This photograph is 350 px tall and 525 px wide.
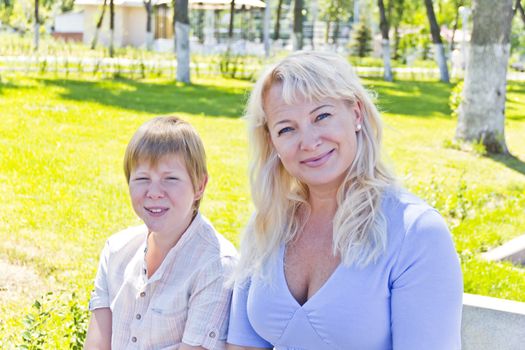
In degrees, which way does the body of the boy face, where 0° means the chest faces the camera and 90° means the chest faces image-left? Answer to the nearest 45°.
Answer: approximately 45°

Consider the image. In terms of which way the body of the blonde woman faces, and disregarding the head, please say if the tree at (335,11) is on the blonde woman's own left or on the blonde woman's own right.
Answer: on the blonde woman's own right

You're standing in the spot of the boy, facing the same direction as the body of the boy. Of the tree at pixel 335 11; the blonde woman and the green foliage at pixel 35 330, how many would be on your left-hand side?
1

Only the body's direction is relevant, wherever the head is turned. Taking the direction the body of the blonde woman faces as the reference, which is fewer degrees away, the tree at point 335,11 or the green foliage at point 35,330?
the green foliage

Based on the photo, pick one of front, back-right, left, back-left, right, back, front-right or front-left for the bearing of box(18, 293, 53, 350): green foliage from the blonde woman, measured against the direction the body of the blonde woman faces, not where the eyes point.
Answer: right

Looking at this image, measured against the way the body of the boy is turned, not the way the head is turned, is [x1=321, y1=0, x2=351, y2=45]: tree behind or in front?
behind

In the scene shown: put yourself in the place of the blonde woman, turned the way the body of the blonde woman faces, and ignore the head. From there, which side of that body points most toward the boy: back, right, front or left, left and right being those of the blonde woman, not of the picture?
right

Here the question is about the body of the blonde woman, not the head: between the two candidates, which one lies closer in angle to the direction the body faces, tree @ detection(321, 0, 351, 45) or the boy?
the boy

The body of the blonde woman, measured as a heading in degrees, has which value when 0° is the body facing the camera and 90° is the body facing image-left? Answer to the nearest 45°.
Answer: approximately 45°

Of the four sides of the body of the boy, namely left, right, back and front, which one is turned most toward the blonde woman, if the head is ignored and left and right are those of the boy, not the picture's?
left
